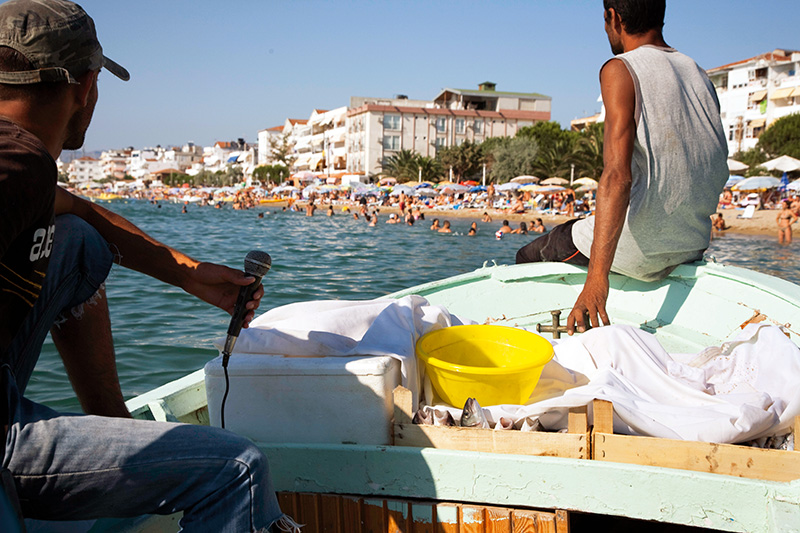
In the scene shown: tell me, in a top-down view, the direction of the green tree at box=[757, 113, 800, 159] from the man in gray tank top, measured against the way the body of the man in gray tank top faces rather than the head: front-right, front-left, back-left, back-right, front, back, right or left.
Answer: front-right

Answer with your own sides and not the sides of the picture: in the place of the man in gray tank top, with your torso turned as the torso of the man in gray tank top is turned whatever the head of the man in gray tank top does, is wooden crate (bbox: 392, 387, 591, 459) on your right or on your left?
on your left

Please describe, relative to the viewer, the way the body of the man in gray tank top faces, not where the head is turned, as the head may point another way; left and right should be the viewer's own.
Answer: facing away from the viewer and to the left of the viewer

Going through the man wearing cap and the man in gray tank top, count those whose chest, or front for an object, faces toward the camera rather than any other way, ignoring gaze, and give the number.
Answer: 0

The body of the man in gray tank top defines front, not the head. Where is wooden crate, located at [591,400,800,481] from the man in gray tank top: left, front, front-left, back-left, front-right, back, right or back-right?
back-left

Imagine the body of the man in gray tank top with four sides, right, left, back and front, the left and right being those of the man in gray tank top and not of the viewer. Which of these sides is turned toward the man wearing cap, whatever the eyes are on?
left

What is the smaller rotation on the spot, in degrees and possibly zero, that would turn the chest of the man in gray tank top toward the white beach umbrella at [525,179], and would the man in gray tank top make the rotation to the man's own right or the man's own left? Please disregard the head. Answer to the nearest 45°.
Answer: approximately 45° to the man's own right

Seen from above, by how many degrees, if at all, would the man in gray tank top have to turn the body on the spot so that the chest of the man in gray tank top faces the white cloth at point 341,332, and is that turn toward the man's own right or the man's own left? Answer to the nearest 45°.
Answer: approximately 90° to the man's own left

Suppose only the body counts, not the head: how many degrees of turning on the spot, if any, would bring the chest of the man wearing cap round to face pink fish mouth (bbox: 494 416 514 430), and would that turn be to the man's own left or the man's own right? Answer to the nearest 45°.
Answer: approximately 45° to the man's own right

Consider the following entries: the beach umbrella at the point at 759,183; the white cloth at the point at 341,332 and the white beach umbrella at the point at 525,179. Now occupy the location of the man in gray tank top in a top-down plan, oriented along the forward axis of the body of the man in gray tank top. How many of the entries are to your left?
1

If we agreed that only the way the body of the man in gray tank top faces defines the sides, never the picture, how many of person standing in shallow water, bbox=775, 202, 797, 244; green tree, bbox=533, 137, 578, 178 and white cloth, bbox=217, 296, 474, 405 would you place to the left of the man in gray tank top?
1

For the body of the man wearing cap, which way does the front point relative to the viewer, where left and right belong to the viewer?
facing away from the viewer and to the right of the viewer

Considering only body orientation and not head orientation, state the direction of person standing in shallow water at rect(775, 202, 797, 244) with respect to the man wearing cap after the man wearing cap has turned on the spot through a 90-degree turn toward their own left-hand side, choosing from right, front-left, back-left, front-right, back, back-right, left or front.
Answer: right

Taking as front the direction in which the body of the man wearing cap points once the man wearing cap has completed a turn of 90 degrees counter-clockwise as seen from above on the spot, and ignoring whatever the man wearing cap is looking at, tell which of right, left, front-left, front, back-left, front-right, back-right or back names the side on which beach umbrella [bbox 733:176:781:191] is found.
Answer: right

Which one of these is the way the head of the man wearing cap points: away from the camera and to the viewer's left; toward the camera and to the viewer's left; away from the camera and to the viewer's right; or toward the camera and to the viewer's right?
away from the camera and to the viewer's right

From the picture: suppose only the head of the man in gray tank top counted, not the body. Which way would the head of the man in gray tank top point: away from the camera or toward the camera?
away from the camera
